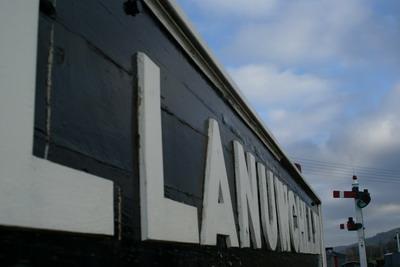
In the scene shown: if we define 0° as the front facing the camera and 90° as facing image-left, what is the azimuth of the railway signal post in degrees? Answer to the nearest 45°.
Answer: approximately 0°
